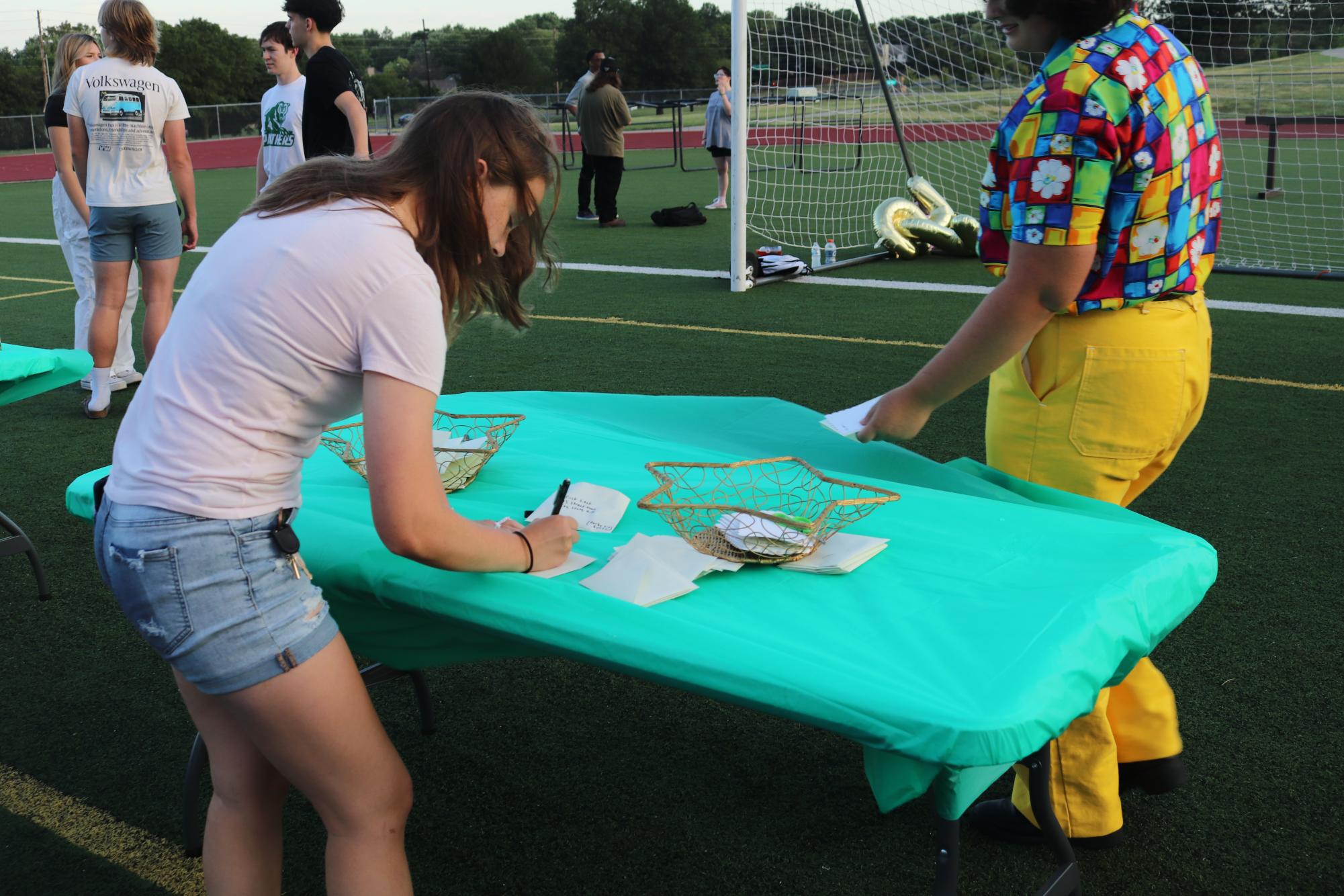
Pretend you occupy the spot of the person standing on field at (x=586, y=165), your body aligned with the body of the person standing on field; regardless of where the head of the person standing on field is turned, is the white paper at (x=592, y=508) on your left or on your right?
on your right

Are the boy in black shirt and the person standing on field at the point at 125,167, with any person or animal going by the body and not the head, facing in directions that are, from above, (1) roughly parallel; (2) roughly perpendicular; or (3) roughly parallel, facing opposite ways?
roughly perpendicular

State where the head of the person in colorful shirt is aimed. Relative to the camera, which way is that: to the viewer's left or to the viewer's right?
to the viewer's left

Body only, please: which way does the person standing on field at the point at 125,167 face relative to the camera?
away from the camera
